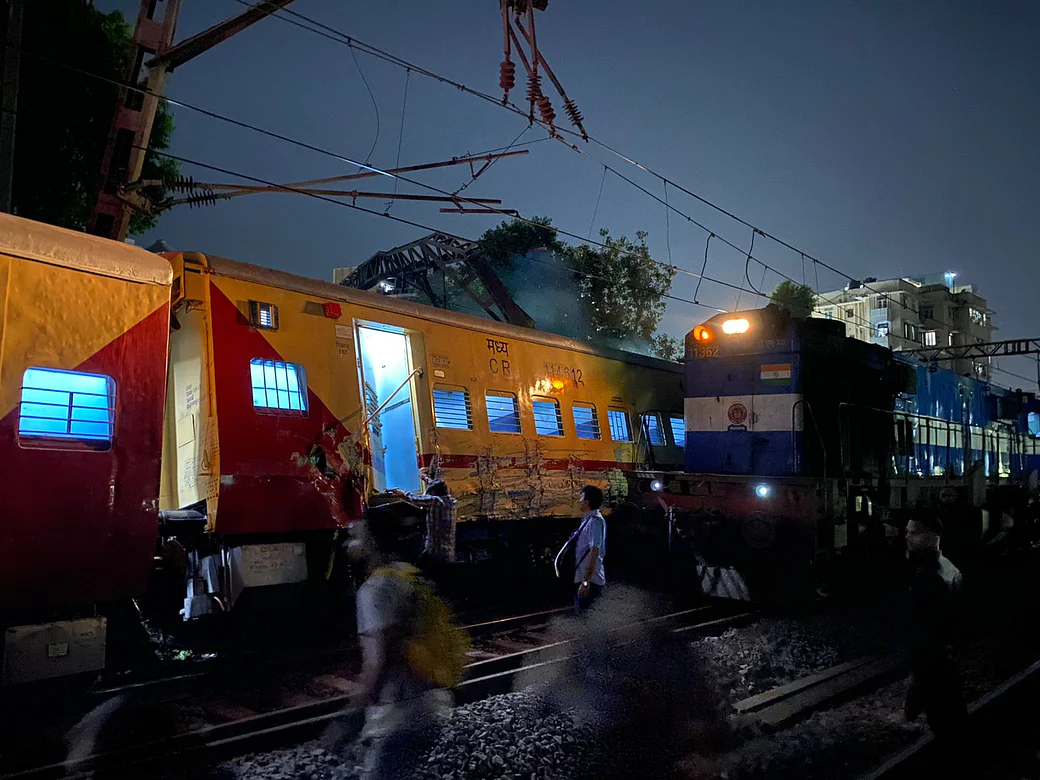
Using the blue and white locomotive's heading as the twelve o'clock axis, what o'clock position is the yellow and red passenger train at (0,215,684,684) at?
The yellow and red passenger train is roughly at 12 o'clock from the blue and white locomotive.

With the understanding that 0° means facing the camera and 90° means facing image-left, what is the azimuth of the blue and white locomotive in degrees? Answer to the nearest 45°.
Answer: approximately 45°

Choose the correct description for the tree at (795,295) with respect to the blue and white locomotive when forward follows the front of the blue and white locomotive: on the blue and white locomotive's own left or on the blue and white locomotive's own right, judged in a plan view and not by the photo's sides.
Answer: on the blue and white locomotive's own right

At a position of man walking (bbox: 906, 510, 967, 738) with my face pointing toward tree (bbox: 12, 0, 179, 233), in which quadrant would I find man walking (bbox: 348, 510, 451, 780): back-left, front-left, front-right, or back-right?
front-left

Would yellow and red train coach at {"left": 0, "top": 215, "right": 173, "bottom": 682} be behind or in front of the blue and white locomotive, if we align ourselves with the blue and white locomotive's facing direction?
in front

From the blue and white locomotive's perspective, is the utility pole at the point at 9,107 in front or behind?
in front

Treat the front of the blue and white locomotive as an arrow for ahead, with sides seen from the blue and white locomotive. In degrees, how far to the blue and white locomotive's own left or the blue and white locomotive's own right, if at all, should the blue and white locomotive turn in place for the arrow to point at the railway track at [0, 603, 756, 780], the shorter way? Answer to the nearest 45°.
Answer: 0° — it already faces it

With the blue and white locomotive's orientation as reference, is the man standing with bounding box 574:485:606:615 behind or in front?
in front

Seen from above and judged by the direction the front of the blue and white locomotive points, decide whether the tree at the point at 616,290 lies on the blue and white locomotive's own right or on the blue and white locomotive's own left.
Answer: on the blue and white locomotive's own right

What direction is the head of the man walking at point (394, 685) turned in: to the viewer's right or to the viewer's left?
to the viewer's left

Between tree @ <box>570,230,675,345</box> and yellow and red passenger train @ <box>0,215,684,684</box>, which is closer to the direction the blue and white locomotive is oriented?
the yellow and red passenger train
